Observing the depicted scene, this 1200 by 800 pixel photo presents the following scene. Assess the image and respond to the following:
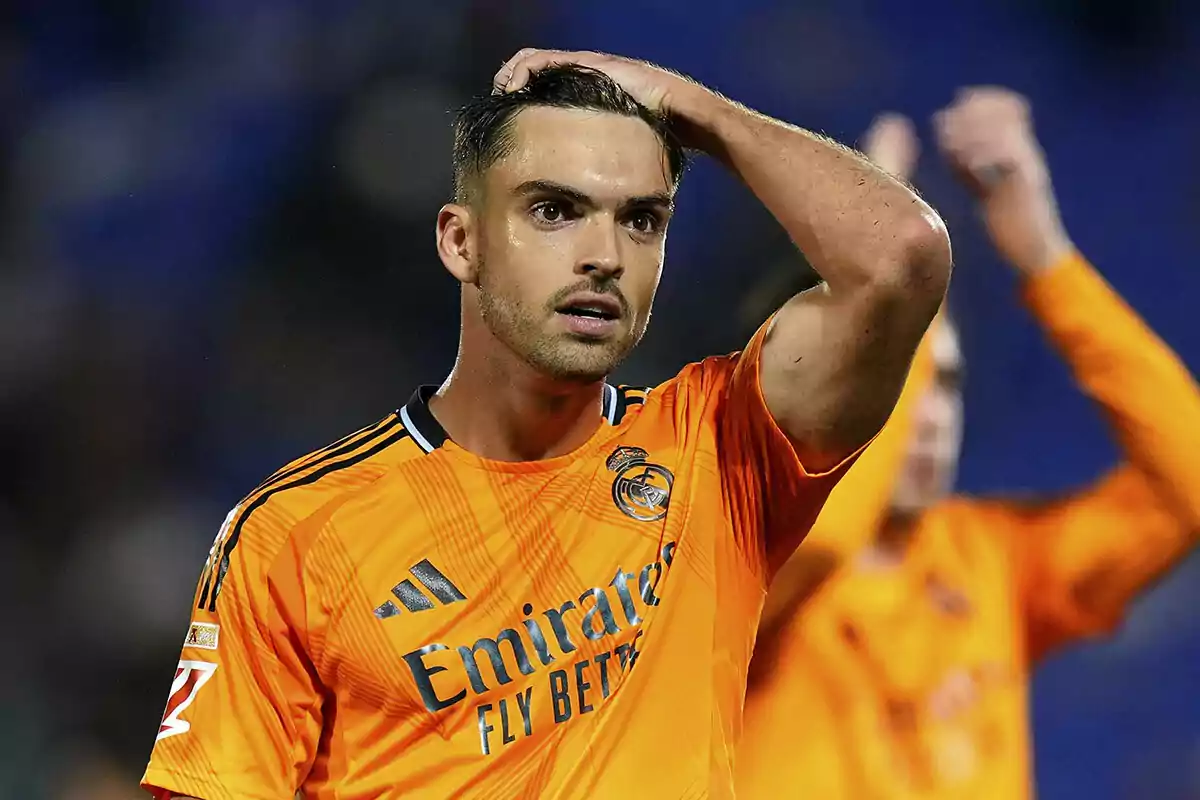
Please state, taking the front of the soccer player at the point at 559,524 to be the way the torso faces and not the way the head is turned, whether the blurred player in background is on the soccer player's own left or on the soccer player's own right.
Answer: on the soccer player's own left

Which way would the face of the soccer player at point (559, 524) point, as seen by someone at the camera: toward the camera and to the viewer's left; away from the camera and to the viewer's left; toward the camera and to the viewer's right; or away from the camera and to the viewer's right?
toward the camera and to the viewer's right

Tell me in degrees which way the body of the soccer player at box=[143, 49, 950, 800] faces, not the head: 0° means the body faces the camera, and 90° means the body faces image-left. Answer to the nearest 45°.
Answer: approximately 315°
